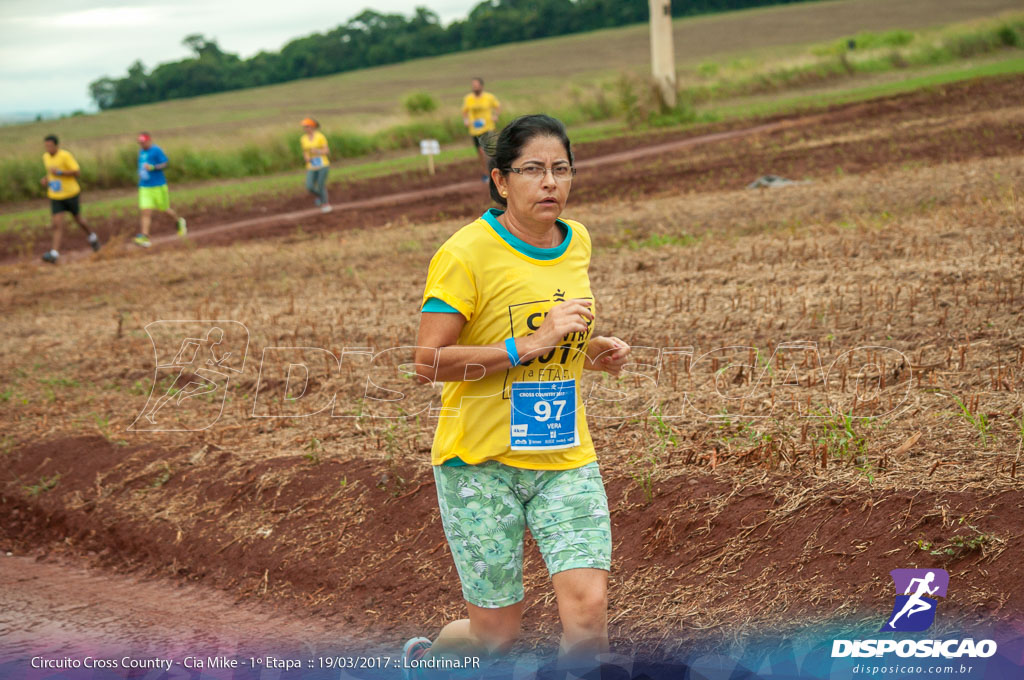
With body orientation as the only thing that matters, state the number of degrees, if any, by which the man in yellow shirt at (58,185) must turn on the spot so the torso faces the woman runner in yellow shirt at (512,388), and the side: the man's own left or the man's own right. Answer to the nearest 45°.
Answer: approximately 45° to the man's own left

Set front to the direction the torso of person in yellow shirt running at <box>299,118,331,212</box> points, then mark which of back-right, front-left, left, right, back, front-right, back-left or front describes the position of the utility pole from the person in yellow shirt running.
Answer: back

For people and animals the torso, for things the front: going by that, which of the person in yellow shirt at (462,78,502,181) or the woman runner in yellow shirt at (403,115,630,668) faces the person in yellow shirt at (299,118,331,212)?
the person in yellow shirt at (462,78,502,181)

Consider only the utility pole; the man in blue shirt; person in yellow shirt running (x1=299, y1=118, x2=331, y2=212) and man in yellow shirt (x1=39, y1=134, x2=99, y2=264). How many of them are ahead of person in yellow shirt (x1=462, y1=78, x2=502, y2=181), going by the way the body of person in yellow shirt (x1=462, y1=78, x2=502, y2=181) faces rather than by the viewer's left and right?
3

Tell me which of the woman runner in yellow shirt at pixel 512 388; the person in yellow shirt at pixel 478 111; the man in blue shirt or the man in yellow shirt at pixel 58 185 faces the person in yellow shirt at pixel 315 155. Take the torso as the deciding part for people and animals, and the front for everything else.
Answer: the person in yellow shirt at pixel 478 111

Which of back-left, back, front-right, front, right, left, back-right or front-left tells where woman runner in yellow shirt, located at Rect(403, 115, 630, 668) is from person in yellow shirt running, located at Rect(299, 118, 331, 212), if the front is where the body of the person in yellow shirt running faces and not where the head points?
front-left

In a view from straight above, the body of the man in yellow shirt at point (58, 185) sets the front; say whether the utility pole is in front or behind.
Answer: behind

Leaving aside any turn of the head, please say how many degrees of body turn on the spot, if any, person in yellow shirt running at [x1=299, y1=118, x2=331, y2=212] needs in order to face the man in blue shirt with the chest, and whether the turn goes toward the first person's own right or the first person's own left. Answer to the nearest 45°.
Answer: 0° — they already face them

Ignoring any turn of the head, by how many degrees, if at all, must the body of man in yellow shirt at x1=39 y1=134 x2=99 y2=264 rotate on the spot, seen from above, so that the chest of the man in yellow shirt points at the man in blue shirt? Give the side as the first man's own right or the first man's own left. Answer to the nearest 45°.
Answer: approximately 135° to the first man's own left

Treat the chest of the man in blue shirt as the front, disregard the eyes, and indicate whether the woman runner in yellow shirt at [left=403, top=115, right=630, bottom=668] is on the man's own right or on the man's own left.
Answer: on the man's own left

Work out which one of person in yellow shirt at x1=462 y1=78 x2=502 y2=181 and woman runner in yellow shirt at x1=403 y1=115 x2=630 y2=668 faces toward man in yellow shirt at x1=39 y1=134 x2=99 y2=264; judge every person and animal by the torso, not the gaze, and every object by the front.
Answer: the person in yellow shirt

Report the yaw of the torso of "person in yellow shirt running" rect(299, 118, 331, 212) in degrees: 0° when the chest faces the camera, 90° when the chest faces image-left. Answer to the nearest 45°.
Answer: approximately 45°
